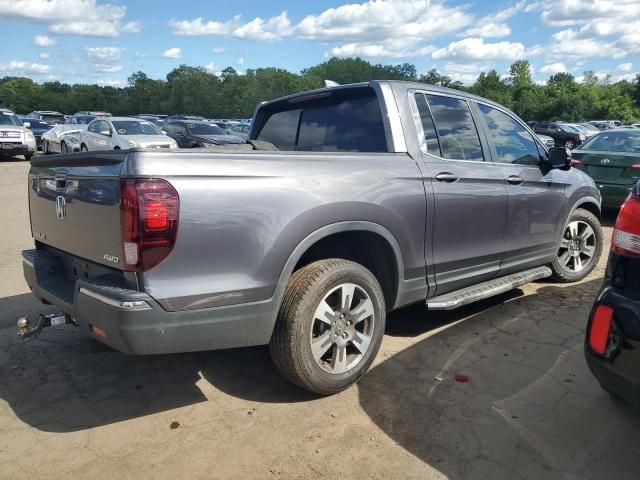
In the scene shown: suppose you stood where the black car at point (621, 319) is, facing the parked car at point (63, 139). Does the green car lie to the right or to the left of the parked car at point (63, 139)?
right

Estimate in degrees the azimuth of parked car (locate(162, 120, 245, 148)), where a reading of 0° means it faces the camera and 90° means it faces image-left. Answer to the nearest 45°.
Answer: approximately 315°

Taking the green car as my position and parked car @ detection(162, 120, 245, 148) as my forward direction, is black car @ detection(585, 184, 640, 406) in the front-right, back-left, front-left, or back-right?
back-left

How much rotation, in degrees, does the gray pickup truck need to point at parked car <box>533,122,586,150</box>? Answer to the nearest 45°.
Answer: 0° — it already faces it

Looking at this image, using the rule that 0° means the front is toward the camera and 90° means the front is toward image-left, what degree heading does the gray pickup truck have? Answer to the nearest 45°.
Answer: approximately 225°

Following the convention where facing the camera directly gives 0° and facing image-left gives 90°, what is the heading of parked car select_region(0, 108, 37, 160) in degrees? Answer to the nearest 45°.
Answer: approximately 315°

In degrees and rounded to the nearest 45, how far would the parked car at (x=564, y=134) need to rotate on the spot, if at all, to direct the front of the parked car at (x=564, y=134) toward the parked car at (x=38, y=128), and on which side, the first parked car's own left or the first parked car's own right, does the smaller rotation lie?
approximately 90° to the first parked car's own right

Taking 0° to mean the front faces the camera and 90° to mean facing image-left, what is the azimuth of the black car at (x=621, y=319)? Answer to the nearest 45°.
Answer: approximately 225°
